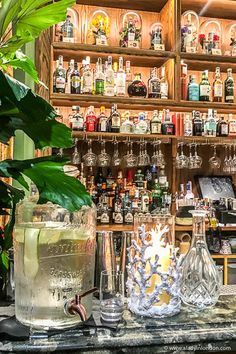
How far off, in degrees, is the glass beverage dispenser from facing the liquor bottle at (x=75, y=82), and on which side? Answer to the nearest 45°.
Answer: approximately 135° to its left

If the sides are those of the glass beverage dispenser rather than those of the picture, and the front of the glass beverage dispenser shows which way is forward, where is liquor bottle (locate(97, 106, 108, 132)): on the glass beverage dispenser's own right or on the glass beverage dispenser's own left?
on the glass beverage dispenser's own left

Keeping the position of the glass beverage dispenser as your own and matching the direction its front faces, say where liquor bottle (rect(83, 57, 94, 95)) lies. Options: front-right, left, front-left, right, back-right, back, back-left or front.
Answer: back-left

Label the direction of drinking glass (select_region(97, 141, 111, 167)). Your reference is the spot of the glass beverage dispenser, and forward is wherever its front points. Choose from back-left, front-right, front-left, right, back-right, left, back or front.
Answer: back-left

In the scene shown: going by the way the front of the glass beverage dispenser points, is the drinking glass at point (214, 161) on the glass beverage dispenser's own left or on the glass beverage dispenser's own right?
on the glass beverage dispenser's own left

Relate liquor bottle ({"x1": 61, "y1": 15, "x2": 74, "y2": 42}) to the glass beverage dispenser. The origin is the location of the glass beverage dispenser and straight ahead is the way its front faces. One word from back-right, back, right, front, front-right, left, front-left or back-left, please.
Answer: back-left

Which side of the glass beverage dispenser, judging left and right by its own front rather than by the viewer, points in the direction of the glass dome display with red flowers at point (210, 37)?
left

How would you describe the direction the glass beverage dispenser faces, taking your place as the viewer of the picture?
facing the viewer and to the right of the viewer

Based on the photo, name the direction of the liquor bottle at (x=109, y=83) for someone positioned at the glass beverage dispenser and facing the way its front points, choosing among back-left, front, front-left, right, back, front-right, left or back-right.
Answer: back-left
